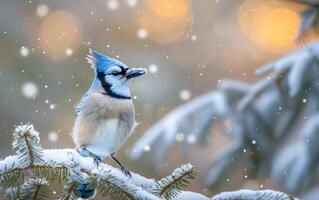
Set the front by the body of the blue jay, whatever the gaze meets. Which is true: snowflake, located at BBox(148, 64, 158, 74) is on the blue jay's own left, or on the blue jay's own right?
on the blue jay's own left

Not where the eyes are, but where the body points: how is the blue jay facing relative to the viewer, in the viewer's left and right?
facing the viewer and to the right of the viewer

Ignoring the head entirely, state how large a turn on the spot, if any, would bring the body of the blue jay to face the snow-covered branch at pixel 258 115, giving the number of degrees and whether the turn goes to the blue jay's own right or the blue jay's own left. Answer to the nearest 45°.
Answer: approximately 90° to the blue jay's own left
